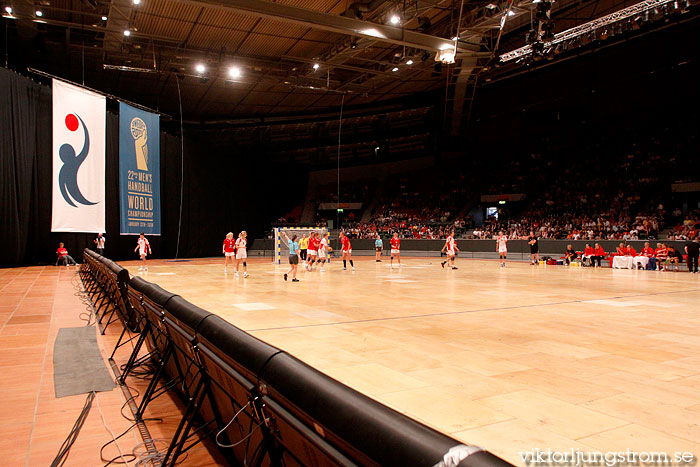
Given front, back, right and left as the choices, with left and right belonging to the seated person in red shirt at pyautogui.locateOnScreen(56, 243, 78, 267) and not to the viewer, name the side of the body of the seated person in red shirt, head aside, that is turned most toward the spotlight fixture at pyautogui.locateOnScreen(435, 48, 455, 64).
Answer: front

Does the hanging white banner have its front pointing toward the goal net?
no

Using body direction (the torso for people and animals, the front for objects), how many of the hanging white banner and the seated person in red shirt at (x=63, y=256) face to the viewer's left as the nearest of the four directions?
0

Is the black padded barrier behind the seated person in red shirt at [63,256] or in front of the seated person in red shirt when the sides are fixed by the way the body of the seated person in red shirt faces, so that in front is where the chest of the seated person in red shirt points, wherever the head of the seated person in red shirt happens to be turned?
in front

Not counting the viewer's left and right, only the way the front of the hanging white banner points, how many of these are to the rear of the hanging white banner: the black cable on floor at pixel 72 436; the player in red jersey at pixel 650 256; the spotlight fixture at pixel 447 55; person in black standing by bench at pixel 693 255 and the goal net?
0

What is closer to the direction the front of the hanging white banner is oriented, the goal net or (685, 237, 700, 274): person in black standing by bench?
the person in black standing by bench

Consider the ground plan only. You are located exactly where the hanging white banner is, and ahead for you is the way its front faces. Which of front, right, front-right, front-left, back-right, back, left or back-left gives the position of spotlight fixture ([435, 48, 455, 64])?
front

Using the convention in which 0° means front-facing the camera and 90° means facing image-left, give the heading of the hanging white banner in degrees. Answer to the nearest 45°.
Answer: approximately 315°

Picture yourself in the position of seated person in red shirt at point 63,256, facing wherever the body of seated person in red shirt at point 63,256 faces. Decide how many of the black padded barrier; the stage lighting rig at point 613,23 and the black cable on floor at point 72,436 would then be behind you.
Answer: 0

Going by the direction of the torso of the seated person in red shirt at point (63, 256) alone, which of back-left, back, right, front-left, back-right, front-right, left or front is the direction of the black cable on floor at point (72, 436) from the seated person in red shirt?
front-right

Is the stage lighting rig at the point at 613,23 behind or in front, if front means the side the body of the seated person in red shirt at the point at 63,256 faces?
in front

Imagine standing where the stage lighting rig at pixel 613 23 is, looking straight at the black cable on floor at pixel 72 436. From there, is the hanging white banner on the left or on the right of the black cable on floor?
right

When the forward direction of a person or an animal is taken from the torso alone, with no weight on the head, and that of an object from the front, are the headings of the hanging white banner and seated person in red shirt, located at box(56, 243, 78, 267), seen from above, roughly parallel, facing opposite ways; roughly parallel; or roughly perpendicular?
roughly parallel
